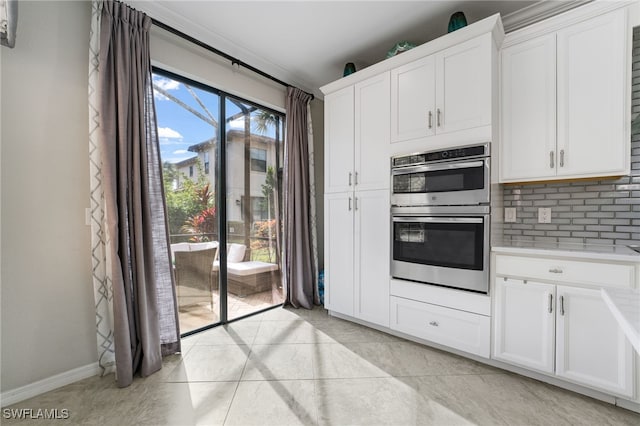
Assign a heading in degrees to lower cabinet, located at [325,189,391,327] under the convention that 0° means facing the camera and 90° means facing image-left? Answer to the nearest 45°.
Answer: approximately 45°

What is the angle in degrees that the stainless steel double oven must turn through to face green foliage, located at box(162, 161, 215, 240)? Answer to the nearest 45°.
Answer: approximately 45° to its right

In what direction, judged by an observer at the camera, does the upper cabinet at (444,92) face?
facing the viewer and to the left of the viewer

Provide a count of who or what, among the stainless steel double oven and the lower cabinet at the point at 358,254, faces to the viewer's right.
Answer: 0

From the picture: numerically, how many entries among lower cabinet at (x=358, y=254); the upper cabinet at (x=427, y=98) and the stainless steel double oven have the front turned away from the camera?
0

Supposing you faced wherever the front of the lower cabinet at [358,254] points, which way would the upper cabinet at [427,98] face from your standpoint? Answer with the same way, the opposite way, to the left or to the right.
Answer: the same way

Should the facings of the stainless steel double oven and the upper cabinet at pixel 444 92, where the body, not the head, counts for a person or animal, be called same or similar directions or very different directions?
same or similar directions

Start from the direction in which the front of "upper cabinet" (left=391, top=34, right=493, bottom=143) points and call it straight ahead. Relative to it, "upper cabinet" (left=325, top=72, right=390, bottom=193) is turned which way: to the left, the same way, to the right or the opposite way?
the same way

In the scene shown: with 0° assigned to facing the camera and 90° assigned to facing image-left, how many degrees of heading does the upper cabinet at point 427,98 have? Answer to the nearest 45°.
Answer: approximately 45°

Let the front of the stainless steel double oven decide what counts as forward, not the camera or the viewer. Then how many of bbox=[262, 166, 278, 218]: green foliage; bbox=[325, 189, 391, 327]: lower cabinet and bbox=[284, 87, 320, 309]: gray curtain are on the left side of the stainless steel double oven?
0

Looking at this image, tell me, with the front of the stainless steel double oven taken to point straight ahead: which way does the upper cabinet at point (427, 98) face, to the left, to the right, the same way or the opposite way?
the same way

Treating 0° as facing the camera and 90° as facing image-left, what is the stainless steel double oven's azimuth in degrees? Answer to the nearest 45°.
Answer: approximately 45°

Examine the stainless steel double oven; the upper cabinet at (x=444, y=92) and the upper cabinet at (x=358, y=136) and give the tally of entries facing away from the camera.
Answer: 0

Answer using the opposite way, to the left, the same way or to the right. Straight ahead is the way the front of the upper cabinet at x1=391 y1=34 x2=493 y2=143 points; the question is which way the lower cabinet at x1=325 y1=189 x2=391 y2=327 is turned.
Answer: the same way

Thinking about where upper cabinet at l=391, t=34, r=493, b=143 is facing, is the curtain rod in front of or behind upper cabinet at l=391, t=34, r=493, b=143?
in front

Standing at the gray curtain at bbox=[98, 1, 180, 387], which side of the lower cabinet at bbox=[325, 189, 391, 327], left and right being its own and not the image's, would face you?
front

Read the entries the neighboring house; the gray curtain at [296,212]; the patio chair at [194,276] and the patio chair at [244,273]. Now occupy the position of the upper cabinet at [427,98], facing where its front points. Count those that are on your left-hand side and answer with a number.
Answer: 0
